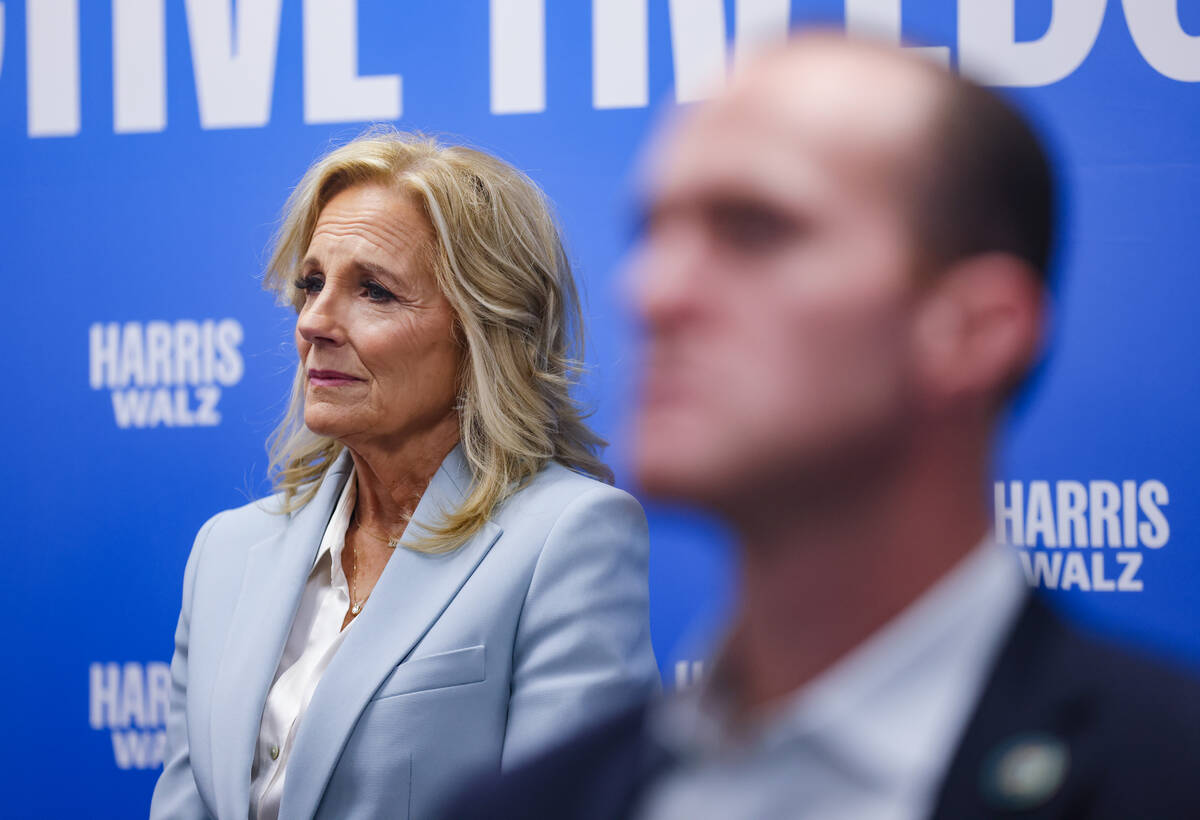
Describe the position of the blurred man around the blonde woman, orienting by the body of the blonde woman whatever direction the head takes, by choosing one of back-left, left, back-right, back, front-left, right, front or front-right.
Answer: front-left

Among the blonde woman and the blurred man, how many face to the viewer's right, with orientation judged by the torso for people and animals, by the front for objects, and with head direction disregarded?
0

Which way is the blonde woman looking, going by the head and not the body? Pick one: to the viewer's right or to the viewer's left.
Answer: to the viewer's left

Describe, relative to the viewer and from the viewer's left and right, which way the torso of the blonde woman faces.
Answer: facing the viewer and to the left of the viewer
